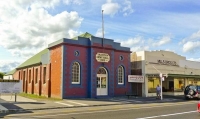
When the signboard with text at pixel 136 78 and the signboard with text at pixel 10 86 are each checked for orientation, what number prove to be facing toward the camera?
2

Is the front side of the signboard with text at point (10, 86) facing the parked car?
no

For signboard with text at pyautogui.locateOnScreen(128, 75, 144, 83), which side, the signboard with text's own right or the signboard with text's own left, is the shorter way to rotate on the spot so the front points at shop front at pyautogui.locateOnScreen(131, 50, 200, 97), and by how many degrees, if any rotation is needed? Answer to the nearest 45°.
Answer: approximately 135° to the signboard with text's own left

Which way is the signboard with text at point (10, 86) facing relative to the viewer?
toward the camera

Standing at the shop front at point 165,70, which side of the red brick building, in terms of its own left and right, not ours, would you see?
left

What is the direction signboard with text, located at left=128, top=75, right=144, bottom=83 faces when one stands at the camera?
facing the viewer

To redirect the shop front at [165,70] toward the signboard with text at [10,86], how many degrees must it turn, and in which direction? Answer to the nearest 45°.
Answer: approximately 90° to its right

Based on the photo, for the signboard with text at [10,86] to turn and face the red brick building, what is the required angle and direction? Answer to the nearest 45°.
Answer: approximately 135° to its left

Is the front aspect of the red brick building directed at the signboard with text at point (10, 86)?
no

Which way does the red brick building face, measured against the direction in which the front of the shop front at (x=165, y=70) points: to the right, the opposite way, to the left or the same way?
the same way

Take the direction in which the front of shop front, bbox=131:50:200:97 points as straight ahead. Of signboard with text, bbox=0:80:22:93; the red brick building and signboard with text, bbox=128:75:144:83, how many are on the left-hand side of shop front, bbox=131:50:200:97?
0

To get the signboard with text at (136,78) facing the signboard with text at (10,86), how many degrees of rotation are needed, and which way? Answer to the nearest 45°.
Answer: approximately 45° to its right

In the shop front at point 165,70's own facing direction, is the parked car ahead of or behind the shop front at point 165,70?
ahead
